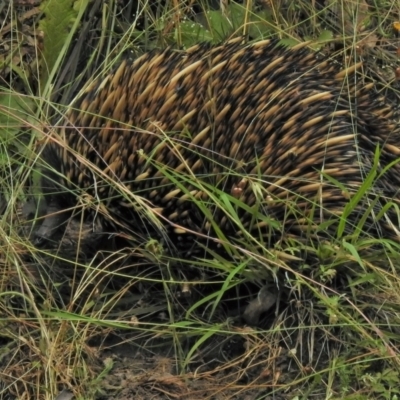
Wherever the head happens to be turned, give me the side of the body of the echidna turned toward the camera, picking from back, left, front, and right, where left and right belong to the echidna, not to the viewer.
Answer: left
